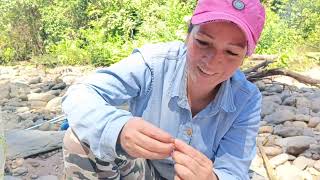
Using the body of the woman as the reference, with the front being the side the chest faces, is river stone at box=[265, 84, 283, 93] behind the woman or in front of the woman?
behind

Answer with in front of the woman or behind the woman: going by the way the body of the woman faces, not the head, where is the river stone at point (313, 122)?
behind

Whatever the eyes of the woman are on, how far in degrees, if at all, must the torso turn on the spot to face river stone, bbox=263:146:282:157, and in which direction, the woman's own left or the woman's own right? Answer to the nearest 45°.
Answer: approximately 135° to the woman's own left

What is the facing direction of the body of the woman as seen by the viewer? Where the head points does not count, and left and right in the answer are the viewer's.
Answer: facing the viewer

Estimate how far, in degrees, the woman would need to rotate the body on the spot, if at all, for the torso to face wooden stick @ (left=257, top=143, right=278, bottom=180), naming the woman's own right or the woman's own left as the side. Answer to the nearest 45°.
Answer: approximately 135° to the woman's own left

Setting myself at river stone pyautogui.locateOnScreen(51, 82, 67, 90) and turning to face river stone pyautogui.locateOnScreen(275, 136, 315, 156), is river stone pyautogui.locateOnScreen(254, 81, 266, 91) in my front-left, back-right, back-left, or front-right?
front-left

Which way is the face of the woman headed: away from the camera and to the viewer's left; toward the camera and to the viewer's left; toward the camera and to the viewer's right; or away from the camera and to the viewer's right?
toward the camera and to the viewer's left

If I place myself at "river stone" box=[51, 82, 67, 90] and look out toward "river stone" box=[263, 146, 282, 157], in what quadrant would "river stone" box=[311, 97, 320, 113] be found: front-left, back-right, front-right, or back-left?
front-left

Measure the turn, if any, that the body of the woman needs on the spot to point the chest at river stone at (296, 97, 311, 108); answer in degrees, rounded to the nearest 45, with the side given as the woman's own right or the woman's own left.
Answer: approximately 135° to the woman's own left
